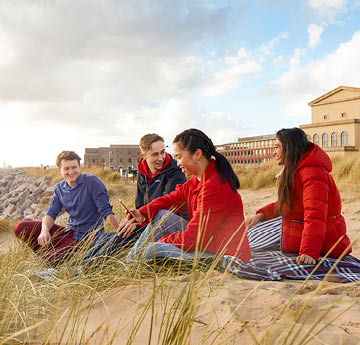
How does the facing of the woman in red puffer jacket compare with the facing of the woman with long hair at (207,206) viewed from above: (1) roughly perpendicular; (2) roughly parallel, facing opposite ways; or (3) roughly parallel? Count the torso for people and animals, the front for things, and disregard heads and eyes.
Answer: roughly parallel

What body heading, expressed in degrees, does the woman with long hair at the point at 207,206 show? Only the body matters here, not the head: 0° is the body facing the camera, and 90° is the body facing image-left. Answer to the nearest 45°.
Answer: approximately 90°

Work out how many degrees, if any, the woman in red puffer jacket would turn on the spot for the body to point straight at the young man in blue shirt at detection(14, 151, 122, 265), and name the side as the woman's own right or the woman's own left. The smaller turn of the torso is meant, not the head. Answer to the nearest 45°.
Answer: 0° — they already face them

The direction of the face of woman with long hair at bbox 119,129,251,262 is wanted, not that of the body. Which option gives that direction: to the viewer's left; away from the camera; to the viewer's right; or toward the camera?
to the viewer's left

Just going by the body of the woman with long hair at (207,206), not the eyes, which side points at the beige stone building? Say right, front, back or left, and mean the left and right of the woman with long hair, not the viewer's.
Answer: right

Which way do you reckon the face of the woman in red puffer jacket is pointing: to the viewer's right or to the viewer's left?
to the viewer's left

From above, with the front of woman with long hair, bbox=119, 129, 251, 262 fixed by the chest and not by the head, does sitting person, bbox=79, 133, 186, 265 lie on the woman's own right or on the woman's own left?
on the woman's own right

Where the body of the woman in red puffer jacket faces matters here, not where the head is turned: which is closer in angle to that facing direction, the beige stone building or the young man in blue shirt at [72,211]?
the young man in blue shirt

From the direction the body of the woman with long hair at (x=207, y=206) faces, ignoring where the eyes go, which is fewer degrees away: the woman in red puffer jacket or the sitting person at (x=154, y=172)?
the sitting person

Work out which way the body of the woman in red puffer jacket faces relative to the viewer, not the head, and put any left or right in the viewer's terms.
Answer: facing to the left of the viewer

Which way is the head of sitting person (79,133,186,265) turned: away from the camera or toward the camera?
toward the camera

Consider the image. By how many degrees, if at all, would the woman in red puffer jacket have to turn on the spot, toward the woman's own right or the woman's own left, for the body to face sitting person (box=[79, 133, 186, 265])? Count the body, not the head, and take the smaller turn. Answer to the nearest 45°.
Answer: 0° — they already face them

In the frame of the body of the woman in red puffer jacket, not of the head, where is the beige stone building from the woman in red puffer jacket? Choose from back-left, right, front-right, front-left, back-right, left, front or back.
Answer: right

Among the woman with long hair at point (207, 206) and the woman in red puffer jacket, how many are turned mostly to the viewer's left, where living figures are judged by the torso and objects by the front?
2

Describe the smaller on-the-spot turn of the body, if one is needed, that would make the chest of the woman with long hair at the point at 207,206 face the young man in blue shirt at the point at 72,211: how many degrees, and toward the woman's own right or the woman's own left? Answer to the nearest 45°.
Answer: approximately 45° to the woman's own right
